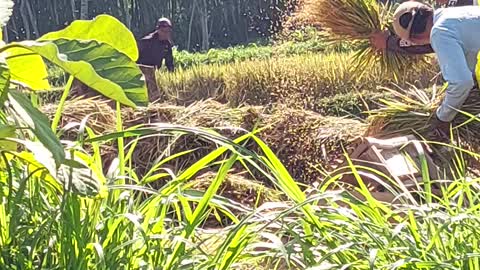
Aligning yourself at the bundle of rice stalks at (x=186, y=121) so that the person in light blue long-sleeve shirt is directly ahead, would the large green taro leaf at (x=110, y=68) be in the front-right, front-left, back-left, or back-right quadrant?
front-right

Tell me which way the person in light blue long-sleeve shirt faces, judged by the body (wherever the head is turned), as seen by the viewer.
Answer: to the viewer's left

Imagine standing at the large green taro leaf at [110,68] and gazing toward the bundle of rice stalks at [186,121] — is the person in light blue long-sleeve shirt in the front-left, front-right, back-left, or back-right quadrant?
front-right

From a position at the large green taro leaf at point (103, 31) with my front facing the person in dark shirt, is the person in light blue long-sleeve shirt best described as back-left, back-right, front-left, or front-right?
front-right

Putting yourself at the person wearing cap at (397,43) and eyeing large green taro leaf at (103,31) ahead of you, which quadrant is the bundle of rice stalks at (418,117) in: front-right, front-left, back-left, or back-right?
front-left

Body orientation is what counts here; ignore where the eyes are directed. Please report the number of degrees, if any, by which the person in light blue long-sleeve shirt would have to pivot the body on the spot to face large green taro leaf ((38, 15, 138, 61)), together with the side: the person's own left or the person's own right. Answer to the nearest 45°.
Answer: approximately 90° to the person's own left

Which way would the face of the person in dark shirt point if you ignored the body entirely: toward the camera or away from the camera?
toward the camera

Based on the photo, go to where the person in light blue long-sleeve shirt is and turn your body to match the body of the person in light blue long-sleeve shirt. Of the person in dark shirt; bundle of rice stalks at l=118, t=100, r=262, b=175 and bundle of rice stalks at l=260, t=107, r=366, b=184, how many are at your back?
0
